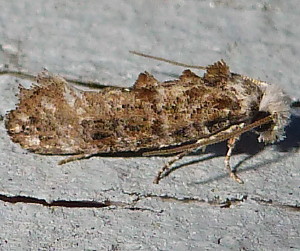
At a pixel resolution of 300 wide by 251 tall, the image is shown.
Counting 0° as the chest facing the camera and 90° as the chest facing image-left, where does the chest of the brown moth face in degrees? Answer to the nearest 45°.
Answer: approximately 270°
